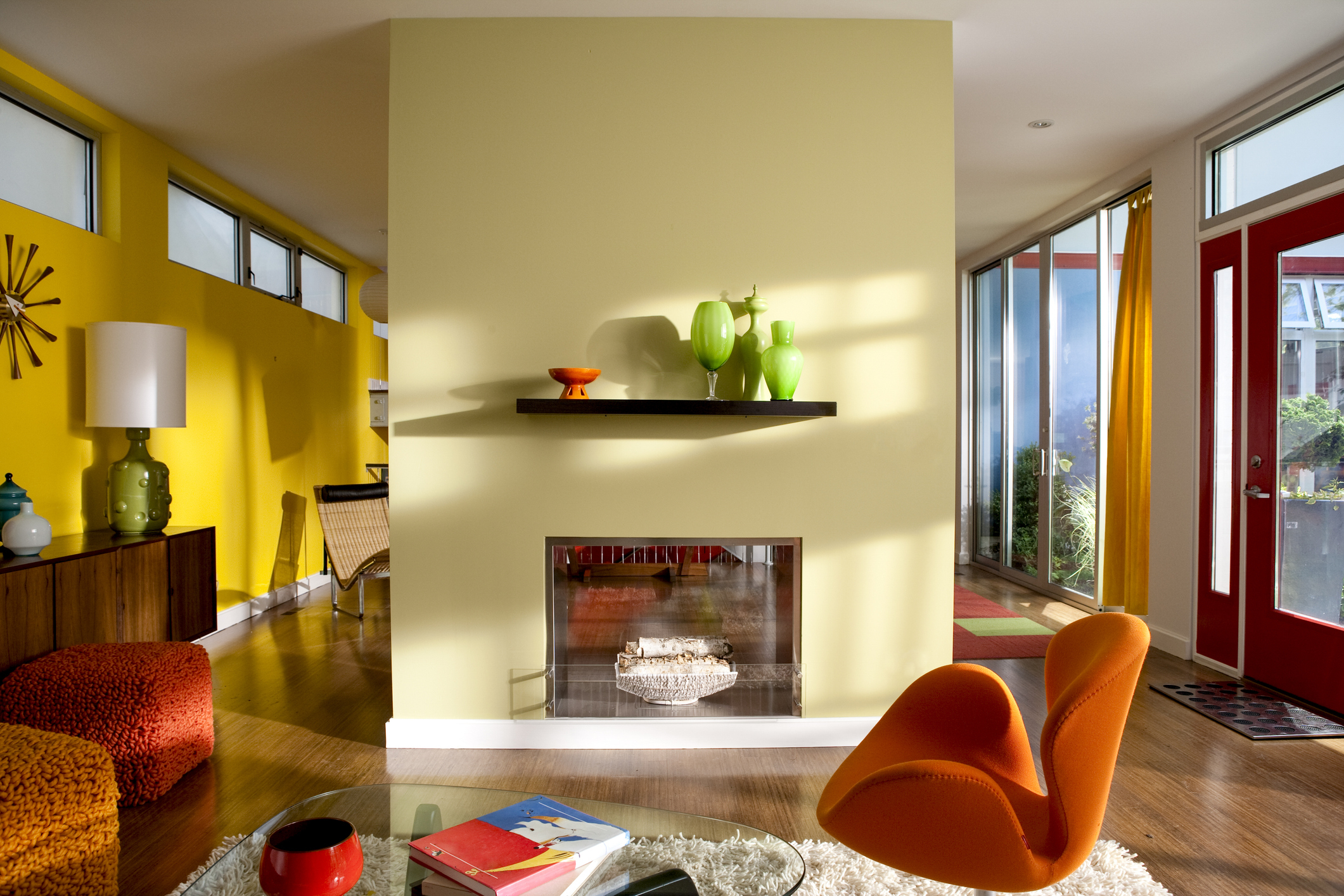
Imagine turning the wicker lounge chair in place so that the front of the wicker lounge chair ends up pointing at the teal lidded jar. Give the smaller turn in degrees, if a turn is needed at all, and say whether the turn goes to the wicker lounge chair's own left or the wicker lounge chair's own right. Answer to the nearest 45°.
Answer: approximately 90° to the wicker lounge chair's own right

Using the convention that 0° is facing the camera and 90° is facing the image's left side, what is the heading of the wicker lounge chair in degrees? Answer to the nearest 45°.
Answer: approximately 315°

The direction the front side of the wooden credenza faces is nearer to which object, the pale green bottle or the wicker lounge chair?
the pale green bottle

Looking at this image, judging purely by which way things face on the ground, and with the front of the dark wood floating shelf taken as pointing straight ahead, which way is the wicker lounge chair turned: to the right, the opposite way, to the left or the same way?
to the left
